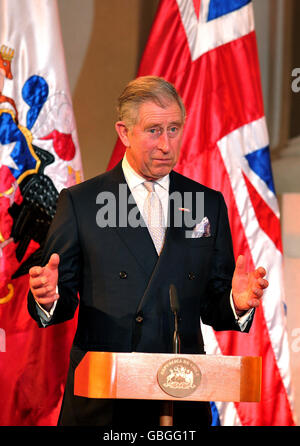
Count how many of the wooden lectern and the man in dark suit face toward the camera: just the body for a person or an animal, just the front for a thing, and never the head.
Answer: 2

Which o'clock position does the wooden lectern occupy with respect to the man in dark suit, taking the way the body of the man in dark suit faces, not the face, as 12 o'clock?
The wooden lectern is roughly at 12 o'clock from the man in dark suit.

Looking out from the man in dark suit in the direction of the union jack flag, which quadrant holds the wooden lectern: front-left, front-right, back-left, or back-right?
back-right

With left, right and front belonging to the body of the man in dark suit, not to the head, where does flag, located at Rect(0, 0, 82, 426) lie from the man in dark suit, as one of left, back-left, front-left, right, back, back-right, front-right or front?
back-right

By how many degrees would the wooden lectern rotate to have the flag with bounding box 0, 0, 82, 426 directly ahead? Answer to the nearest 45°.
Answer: approximately 135° to its right

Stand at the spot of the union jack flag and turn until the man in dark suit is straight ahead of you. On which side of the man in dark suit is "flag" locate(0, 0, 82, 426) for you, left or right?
right

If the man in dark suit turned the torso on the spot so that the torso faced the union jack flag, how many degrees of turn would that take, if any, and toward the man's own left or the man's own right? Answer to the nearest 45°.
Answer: approximately 135° to the man's own left

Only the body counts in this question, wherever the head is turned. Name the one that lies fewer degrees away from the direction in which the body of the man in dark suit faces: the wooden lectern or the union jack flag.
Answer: the wooden lectern

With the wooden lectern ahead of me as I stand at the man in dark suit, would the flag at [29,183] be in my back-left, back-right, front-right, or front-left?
back-right

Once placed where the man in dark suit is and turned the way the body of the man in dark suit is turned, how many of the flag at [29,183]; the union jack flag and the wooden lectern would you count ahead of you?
1
